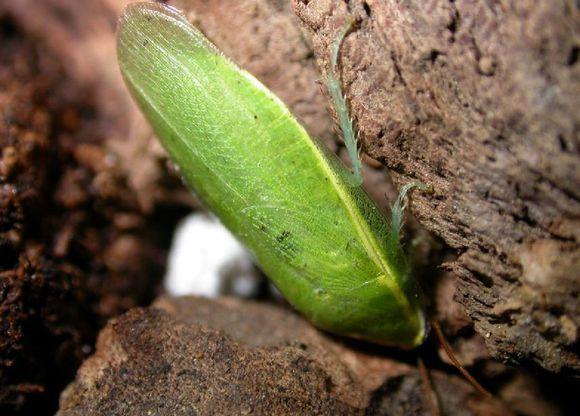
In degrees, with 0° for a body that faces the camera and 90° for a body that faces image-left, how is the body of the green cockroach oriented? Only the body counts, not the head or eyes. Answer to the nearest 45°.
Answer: approximately 315°

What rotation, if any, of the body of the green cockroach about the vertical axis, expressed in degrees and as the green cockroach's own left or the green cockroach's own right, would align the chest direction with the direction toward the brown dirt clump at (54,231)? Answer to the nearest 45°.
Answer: approximately 180°
